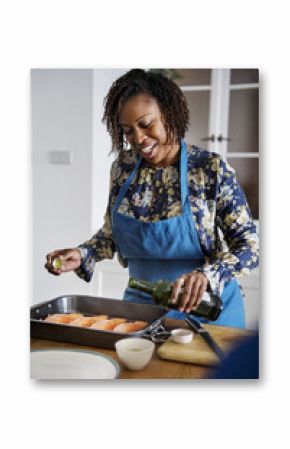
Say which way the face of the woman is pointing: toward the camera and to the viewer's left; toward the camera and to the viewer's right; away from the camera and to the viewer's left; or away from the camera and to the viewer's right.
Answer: toward the camera and to the viewer's left

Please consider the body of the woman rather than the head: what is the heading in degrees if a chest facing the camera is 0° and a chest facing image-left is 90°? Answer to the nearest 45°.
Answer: approximately 45°
